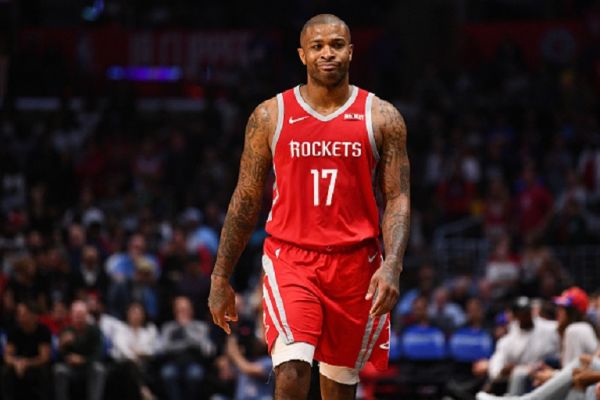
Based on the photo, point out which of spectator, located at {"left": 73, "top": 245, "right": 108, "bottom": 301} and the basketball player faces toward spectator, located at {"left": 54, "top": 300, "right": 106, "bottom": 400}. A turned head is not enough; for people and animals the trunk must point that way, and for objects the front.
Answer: spectator, located at {"left": 73, "top": 245, "right": 108, "bottom": 301}

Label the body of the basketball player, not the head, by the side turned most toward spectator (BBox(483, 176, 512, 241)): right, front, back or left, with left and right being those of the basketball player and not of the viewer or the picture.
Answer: back

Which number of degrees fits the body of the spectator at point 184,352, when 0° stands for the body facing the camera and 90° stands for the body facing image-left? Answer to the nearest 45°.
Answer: approximately 0°

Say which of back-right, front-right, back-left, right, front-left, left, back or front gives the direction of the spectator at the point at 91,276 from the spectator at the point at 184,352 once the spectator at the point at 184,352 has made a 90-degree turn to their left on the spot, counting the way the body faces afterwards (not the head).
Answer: back-left
